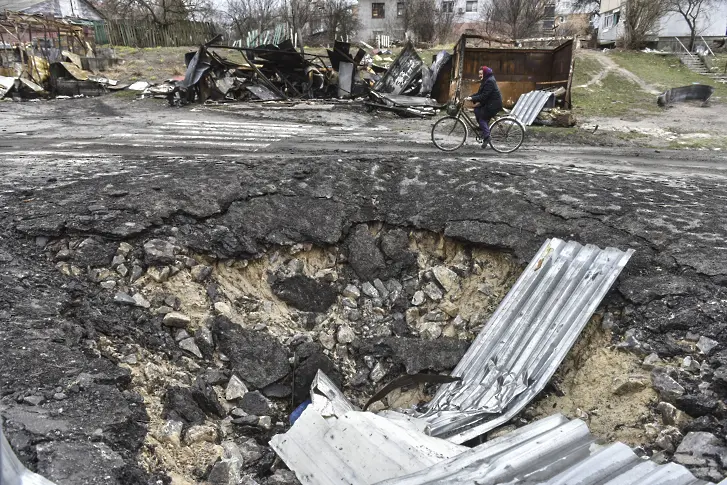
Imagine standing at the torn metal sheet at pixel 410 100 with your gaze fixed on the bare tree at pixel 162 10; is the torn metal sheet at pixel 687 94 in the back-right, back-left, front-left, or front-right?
back-right

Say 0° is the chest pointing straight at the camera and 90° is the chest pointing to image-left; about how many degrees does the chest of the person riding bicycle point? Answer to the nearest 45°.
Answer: approximately 90°

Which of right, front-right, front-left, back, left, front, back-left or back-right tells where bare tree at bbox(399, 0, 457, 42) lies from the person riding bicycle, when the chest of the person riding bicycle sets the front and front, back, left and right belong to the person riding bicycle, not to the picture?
right

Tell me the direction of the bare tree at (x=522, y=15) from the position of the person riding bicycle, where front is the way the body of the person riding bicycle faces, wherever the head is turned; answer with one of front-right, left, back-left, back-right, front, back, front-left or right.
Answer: right

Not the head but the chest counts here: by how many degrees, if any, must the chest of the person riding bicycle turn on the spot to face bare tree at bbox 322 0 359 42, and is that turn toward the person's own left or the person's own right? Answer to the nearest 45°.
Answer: approximately 90° to the person's own right

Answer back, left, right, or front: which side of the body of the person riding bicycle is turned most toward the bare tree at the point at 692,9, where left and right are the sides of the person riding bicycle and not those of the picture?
right

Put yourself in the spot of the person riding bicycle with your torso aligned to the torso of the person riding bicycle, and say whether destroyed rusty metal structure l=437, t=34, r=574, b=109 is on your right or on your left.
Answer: on your right
